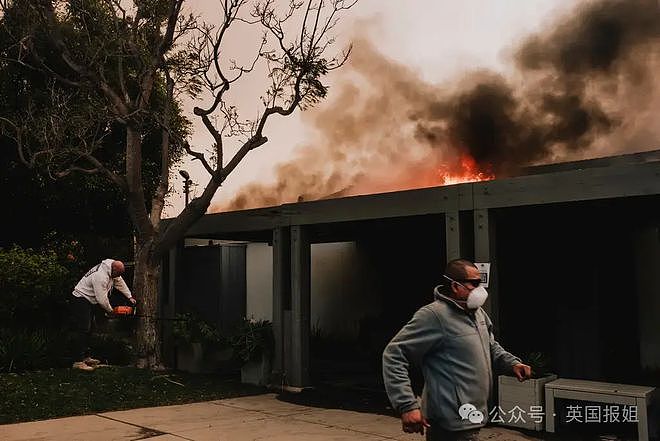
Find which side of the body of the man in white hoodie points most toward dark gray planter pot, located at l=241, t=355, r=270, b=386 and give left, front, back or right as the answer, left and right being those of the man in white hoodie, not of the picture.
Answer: front

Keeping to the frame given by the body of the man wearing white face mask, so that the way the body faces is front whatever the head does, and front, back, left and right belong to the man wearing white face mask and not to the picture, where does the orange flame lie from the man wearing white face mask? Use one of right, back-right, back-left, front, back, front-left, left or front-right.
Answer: back-left

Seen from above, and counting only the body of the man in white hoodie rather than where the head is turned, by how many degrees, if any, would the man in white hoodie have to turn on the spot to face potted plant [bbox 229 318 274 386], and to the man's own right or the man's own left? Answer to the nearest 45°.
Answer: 0° — they already face it

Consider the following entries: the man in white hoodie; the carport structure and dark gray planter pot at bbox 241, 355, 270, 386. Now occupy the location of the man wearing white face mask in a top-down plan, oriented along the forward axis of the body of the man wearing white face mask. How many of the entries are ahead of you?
0

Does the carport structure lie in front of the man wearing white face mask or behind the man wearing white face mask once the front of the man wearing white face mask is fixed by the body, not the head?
behind

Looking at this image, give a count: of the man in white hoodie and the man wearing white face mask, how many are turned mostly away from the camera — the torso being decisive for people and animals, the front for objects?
0

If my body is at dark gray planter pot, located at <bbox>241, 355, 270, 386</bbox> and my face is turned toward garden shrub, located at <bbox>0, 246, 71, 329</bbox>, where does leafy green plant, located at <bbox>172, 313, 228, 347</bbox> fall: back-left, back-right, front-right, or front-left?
front-right

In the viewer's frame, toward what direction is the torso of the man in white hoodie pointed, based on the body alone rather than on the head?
to the viewer's right

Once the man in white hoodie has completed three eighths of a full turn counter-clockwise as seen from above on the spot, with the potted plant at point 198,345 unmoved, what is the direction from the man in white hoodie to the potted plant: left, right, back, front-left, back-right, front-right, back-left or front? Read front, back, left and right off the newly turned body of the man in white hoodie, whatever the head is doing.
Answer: right

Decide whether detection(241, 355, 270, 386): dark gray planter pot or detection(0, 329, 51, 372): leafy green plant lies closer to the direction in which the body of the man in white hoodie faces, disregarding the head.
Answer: the dark gray planter pot

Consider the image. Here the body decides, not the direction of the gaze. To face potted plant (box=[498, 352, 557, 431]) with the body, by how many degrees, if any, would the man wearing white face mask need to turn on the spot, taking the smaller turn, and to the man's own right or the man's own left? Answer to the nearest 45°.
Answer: approximately 135° to the man's own left

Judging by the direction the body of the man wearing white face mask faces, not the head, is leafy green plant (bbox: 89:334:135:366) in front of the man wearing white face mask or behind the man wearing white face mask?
behind

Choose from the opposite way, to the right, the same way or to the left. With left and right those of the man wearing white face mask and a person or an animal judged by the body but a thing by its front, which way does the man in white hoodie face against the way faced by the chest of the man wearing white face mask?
to the left

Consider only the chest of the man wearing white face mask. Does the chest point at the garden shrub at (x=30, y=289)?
no

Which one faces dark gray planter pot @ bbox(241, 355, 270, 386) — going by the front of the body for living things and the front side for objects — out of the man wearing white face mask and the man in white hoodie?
the man in white hoodie
